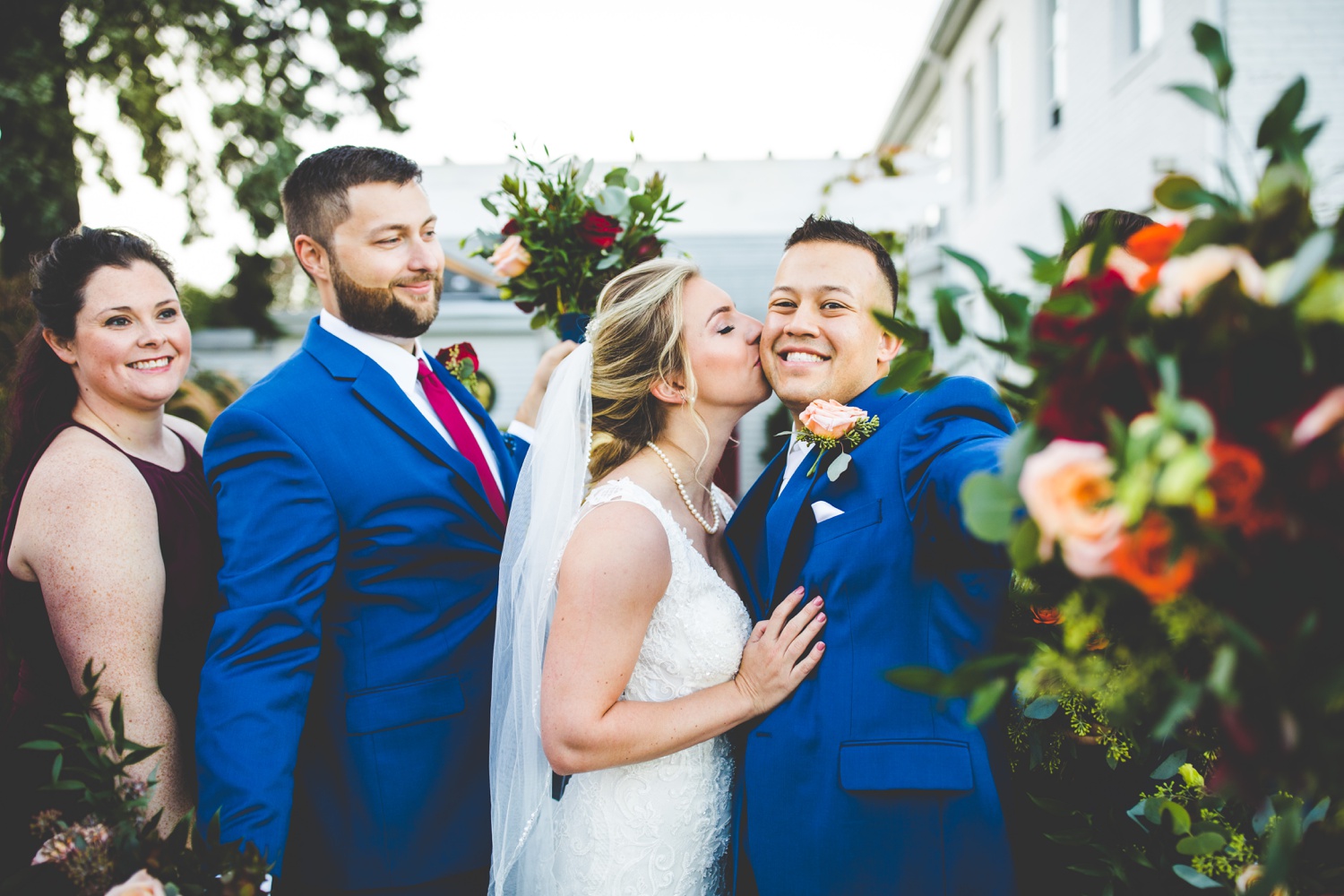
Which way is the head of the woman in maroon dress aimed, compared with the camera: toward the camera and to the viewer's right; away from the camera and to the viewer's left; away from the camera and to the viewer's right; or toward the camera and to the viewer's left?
toward the camera and to the viewer's right

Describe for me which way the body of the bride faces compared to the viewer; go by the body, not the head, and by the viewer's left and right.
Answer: facing to the right of the viewer

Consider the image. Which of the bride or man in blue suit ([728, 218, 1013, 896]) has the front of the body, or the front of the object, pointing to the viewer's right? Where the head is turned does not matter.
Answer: the bride

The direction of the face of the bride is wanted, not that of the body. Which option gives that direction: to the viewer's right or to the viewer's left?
to the viewer's right

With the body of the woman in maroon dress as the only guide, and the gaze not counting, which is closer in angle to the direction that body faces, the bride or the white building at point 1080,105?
the bride

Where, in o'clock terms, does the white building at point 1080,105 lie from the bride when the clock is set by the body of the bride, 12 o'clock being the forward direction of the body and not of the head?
The white building is roughly at 10 o'clock from the bride.

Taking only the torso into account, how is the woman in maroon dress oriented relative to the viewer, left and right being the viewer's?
facing the viewer and to the right of the viewer

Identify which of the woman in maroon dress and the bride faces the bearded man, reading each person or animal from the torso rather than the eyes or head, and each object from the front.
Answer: the woman in maroon dress

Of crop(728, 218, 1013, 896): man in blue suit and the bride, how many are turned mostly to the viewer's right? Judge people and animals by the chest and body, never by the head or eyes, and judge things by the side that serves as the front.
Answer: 1

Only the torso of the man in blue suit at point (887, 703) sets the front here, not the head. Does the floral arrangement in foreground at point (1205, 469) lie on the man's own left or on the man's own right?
on the man's own left

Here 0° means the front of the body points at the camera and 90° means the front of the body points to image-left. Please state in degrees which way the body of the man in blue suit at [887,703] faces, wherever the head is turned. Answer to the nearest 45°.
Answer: approximately 45°
